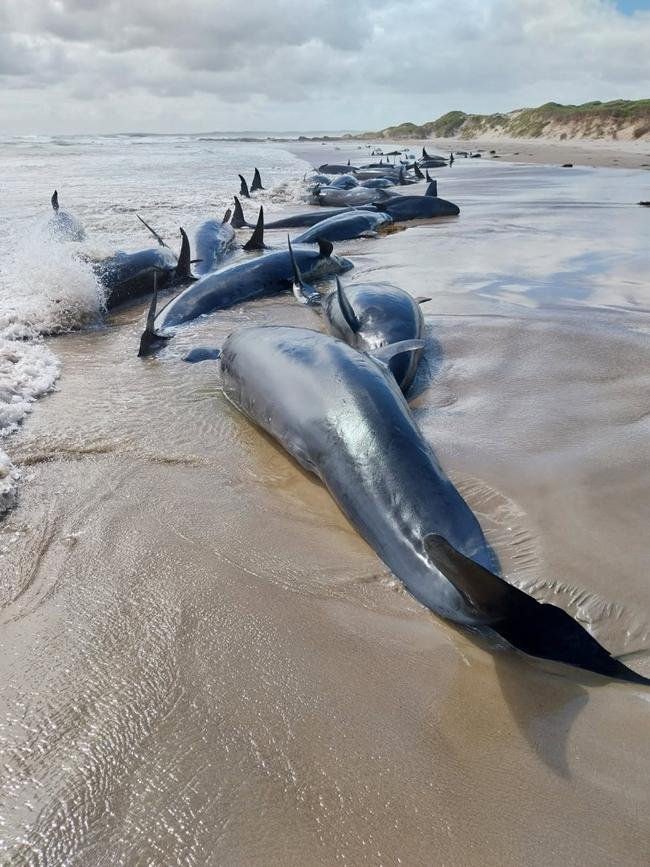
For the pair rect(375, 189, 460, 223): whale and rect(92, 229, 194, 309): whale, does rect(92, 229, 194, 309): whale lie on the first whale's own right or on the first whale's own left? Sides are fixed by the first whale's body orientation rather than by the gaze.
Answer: on the first whale's own right

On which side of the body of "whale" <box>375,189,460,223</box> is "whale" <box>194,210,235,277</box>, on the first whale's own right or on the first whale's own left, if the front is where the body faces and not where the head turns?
on the first whale's own right

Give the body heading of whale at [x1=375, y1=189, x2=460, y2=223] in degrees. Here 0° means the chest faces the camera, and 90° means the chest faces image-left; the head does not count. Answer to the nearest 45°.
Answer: approximately 270°

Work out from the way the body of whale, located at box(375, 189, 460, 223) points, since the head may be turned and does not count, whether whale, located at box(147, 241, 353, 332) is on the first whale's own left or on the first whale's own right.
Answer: on the first whale's own right

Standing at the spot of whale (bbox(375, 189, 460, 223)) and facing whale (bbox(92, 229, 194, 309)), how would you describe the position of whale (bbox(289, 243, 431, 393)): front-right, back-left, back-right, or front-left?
front-left

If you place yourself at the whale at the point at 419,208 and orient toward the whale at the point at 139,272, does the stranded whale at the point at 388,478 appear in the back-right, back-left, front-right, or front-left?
front-left

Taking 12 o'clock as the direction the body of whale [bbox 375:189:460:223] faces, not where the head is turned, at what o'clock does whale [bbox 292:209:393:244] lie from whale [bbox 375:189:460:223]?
whale [bbox 292:209:393:244] is roughly at 4 o'clock from whale [bbox 375:189:460:223].

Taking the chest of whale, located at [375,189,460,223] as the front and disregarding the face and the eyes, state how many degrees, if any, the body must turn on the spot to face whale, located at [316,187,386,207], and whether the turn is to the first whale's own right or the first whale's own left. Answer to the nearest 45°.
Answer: approximately 135° to the first whale's own left

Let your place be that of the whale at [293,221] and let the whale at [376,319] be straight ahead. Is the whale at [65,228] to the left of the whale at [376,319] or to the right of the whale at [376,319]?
right

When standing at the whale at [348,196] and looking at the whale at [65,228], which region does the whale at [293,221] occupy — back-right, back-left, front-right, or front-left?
front-left

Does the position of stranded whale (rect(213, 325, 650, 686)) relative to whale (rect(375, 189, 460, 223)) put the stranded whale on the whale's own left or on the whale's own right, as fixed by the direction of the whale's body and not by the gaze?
on the whale's own right

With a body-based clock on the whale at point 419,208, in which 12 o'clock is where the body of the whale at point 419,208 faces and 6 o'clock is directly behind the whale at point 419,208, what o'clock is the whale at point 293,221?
the whale at point 293,221 is roughly at 6 o'clock from the whale at point 419,208.

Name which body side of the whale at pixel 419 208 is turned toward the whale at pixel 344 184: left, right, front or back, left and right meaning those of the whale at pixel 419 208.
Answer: left
